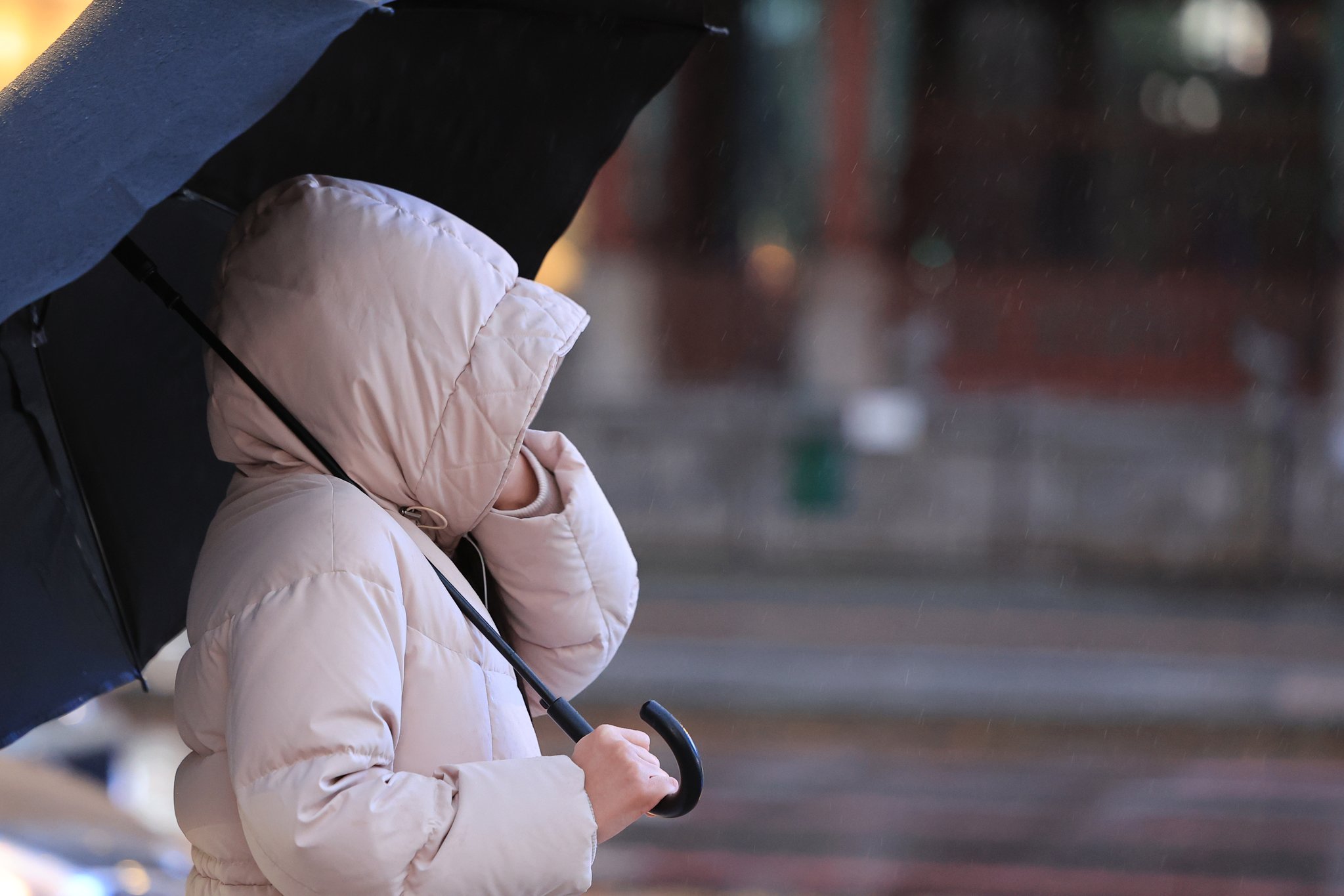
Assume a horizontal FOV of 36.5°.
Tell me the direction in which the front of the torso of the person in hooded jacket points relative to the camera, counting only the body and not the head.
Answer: to the viewer's right

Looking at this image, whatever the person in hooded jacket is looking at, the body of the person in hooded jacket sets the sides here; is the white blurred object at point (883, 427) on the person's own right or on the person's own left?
on the person's own left

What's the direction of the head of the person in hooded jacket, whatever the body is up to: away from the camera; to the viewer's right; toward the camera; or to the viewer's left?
to the viewer's right

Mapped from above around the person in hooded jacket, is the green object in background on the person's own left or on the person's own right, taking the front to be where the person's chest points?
on the person's own left

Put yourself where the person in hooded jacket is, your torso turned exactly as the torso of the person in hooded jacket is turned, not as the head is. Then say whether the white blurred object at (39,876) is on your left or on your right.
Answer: on your left
